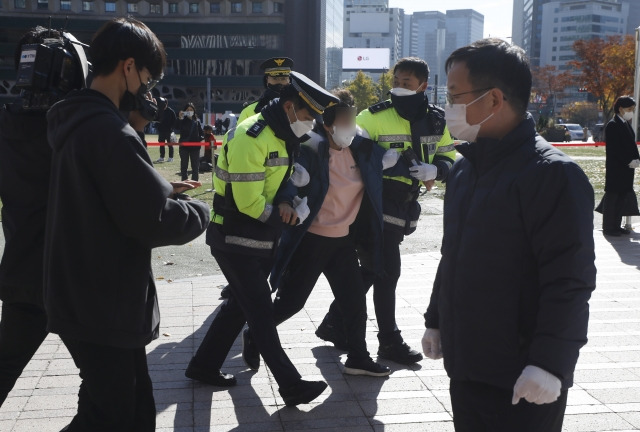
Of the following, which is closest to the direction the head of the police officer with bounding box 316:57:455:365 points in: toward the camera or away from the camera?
toward the camera

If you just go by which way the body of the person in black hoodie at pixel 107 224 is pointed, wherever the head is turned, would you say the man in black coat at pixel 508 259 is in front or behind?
in front

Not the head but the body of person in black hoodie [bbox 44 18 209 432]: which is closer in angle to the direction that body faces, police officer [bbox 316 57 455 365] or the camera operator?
the police officer

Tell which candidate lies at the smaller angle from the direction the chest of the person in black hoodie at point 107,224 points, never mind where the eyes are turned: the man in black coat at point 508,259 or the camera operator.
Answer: the man in black coat

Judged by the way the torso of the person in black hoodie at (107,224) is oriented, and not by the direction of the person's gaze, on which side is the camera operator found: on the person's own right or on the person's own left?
on the person's own left

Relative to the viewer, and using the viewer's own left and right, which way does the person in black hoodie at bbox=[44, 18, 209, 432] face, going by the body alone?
facing to the right of the viewer

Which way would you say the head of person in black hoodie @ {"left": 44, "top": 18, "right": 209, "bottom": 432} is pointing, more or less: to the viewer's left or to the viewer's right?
to the viewer's right

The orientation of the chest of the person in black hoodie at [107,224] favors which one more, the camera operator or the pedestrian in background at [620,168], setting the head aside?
the pedestrian in background

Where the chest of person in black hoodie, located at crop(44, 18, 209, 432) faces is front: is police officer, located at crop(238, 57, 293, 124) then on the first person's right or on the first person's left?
on the first person's left

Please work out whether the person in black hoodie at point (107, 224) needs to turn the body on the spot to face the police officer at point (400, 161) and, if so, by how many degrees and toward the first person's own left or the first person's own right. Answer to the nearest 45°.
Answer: approximately 45° to the first person's own left

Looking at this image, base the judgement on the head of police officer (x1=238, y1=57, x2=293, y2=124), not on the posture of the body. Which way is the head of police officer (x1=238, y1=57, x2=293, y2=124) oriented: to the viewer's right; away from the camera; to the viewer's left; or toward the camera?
toward the camera

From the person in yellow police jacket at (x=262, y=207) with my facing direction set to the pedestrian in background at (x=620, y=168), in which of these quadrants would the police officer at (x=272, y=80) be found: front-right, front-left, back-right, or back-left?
front-left
